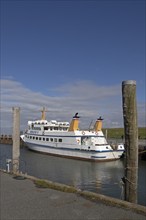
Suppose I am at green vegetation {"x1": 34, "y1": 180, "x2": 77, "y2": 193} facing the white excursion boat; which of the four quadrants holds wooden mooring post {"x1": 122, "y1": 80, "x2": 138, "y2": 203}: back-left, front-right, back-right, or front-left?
back-right

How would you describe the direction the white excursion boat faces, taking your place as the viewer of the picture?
facing away from the viewer and to the left of the viewer

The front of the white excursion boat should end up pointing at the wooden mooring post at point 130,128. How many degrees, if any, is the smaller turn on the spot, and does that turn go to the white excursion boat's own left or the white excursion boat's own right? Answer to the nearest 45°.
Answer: approximately 135° to the white excursion boat's own left

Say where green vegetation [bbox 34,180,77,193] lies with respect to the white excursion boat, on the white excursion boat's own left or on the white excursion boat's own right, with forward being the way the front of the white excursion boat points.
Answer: on the white excursion boat's own left
